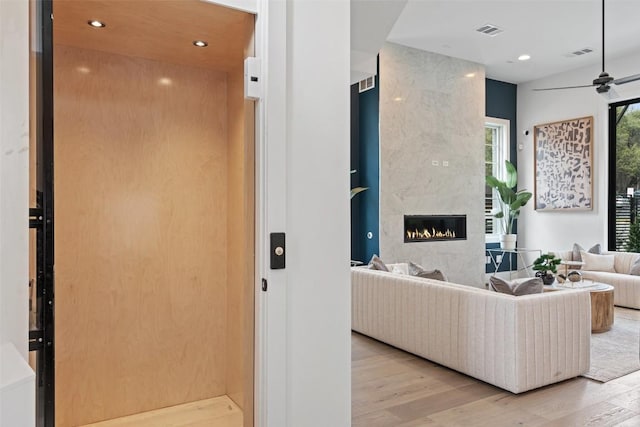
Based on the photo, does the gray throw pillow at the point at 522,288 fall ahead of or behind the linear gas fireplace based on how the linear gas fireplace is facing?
ahead

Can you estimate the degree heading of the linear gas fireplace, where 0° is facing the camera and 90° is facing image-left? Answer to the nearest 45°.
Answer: approximately 315°

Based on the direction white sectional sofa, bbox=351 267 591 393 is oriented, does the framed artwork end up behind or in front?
in front

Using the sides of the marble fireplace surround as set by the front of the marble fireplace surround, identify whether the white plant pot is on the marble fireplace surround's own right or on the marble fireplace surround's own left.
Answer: on the marble fireplace surround's own left

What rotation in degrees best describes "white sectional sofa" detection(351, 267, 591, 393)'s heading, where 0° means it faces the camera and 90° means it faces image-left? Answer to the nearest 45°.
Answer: approximately 225°

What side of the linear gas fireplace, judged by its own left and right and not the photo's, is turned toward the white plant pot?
left

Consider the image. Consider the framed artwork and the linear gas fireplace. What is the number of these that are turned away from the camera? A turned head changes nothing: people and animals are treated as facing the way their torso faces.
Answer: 0

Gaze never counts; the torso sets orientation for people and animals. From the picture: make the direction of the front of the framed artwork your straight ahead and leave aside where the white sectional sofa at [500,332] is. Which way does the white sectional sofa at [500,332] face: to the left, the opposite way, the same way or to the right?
the opposite way

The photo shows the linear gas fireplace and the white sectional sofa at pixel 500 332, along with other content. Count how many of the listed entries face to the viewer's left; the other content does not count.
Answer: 0

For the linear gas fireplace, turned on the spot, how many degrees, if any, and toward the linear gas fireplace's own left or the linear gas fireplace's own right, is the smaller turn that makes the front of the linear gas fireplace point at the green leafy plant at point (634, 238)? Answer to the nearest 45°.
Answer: approximately 45° to the linear gas fireplace's own left

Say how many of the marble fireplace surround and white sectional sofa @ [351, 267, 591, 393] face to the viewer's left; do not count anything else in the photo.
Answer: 0

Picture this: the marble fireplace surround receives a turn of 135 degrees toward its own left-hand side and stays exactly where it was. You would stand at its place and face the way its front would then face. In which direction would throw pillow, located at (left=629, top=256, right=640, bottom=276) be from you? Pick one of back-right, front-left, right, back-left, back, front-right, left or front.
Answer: right

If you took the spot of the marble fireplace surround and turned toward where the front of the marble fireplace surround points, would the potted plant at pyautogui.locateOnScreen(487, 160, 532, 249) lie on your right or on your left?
on your left

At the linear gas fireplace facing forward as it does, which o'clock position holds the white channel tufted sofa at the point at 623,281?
The white channel tufted sofa is roughly at 11 o'clock from the linear gas fireplace.

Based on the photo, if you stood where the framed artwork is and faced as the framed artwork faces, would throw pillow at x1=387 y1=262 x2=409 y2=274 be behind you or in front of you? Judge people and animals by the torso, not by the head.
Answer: in front

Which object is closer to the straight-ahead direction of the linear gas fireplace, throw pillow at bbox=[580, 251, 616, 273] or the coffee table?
the coffee table
